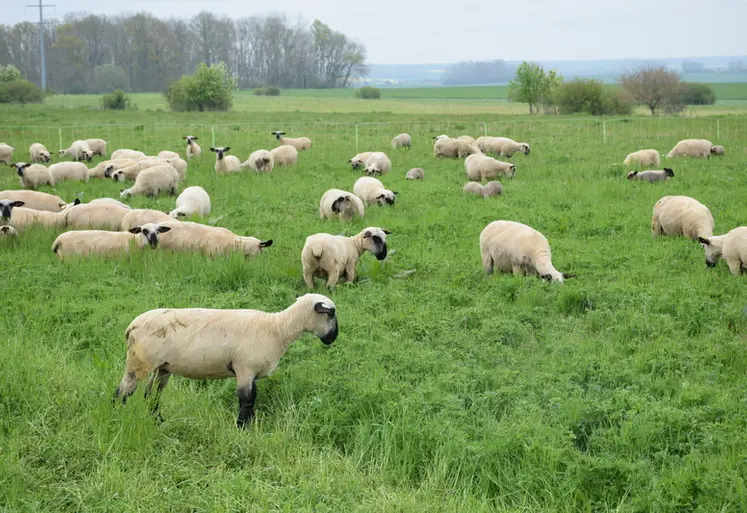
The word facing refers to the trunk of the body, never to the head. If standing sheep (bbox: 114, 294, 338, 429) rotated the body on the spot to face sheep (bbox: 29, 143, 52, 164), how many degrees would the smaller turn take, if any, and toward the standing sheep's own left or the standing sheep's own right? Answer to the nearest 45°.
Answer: approximately 90° to the standing sheep's own left

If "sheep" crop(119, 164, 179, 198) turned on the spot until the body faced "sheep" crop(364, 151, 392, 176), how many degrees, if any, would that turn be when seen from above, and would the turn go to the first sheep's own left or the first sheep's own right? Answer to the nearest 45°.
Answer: approximately 135° to the first sheep's own right

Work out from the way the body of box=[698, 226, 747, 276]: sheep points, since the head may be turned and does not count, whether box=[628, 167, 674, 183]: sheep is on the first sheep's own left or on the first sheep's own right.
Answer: on the first sheep's own right

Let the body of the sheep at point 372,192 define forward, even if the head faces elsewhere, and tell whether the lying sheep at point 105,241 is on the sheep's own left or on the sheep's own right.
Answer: on the sheep's own right

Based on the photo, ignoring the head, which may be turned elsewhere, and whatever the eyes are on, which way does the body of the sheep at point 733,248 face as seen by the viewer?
to the viewer's left

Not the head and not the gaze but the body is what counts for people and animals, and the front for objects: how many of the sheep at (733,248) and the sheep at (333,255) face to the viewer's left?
1
